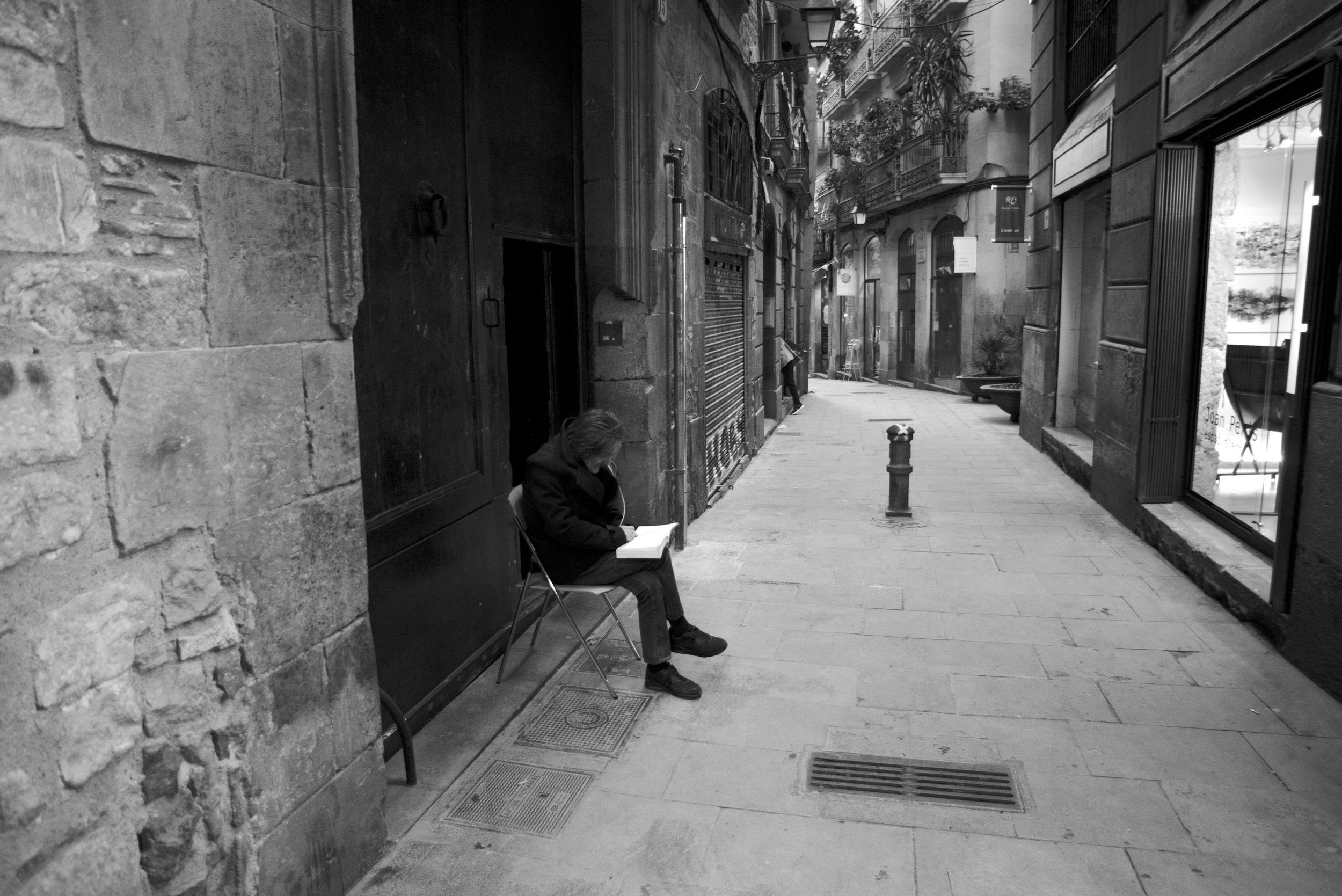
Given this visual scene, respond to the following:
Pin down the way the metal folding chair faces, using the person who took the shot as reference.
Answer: facing to the right of the viewer

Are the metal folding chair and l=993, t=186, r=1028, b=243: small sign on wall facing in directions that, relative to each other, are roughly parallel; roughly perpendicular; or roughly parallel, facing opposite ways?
roughly perpendicular

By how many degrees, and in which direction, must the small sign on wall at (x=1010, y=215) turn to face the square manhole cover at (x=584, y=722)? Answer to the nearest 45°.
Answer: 0° — it already faces it

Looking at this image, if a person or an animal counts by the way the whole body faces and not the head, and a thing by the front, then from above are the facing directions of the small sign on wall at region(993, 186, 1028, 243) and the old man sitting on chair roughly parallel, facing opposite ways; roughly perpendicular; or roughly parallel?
roughly perpendicular

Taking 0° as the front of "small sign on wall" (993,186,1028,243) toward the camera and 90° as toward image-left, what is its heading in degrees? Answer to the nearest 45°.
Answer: approximately 0°

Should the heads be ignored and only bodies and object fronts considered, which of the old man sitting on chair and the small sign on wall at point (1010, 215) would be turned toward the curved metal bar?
the small sign on wall

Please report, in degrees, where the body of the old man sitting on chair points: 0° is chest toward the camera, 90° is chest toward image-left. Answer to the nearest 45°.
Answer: approximately 270°
